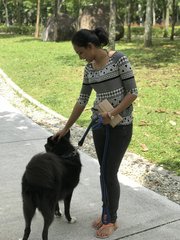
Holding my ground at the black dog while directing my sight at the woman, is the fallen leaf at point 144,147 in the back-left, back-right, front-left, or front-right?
front-left

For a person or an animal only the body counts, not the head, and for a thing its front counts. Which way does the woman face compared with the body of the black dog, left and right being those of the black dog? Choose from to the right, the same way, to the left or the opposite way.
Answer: the opposite way

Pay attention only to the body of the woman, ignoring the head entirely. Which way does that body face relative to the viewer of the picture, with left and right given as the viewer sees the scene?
facing the viewer and to the left of the viewer

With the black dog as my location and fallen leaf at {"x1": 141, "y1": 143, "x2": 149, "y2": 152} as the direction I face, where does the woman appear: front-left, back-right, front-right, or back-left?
front-right

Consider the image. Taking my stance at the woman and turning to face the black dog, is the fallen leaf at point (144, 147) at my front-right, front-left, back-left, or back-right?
back-right

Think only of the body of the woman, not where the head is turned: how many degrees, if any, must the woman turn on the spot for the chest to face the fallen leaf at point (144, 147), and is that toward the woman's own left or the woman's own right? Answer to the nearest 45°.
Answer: approximately 135° to the woman's own right

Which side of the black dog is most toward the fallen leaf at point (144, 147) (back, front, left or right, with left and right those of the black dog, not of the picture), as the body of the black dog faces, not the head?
front

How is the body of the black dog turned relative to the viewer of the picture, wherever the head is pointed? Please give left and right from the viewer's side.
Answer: facing away from the viewer and to the right of the viewer
